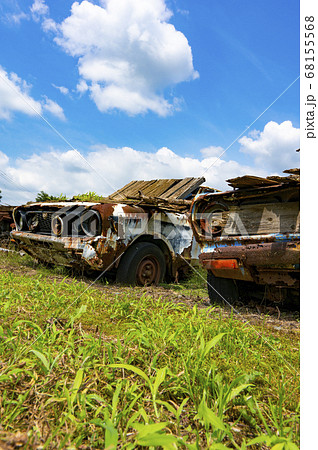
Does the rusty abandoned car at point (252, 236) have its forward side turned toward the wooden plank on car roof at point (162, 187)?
no

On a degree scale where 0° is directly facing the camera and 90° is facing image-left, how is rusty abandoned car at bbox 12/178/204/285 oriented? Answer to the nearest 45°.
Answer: approximately 45°

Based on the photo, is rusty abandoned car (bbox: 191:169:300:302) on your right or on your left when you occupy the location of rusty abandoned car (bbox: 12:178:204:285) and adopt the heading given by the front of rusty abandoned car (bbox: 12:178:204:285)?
on your left
